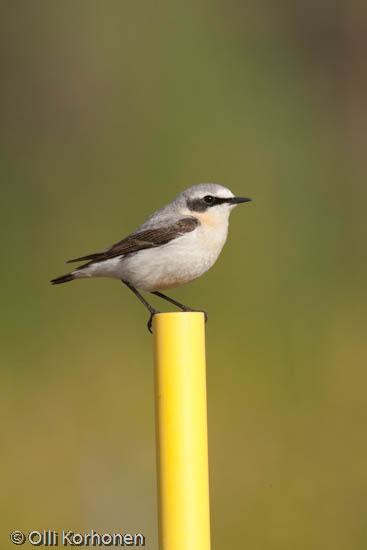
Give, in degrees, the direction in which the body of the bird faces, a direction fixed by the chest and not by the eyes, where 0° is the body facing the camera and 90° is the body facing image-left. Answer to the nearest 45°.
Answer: approximately 270°
